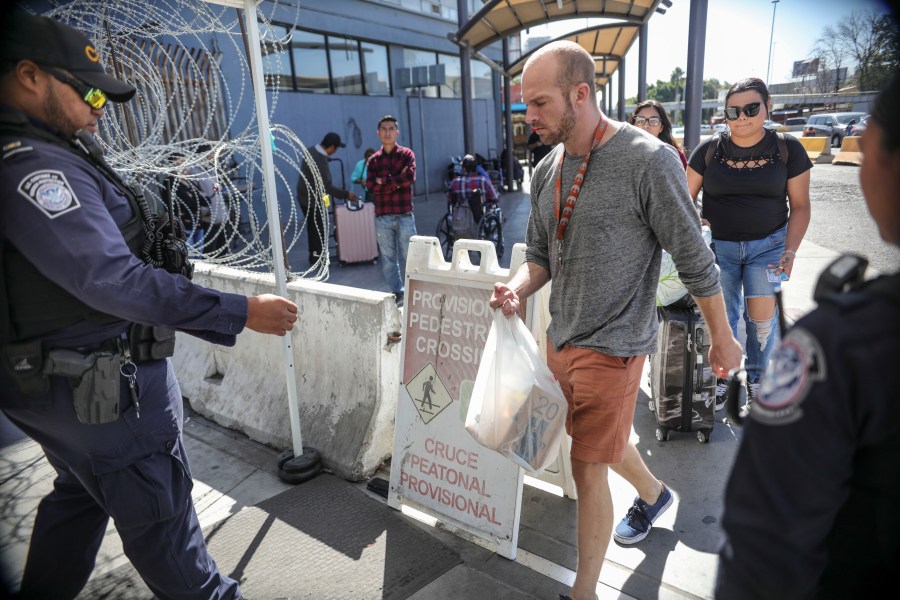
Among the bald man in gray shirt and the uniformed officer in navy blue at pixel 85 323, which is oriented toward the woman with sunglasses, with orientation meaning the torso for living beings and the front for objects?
the uniformed officer in navy blue

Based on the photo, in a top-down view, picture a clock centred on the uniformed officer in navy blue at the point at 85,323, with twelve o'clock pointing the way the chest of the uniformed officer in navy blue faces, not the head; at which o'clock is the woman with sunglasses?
The woman with sunglasses is roughly at 12 o'clock from the uniformed officer in navy blue.

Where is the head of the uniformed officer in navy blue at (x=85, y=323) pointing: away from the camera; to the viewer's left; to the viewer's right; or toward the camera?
to the viewer's right

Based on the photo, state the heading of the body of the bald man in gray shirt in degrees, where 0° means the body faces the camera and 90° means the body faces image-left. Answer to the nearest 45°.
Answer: approximately 45°

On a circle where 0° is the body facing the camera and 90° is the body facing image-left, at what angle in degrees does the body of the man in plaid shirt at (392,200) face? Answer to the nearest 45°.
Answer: approximately 0°

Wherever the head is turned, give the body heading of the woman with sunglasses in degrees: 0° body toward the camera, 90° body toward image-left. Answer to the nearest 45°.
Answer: approximately 0°

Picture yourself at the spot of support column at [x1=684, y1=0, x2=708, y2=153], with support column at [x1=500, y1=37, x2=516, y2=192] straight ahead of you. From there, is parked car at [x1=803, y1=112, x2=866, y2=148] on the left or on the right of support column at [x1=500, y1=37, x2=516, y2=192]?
right

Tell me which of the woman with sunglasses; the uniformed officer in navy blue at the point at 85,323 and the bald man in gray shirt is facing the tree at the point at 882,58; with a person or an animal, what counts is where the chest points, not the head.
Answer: the uniformed officer in navy blue

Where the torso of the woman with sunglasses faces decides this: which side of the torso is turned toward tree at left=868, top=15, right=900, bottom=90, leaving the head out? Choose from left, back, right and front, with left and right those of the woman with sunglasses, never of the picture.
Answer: back

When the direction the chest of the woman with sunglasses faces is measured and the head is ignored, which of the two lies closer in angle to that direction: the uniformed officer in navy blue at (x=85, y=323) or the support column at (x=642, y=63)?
the uniformed officer in navy blue

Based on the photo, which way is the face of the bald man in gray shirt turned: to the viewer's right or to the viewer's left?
to the viewer's left

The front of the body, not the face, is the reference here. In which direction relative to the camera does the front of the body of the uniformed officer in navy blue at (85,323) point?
to the viewer's right

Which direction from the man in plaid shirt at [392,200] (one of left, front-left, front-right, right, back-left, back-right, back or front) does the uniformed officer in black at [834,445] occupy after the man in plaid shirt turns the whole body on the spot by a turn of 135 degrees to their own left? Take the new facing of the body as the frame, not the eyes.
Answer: back-right
